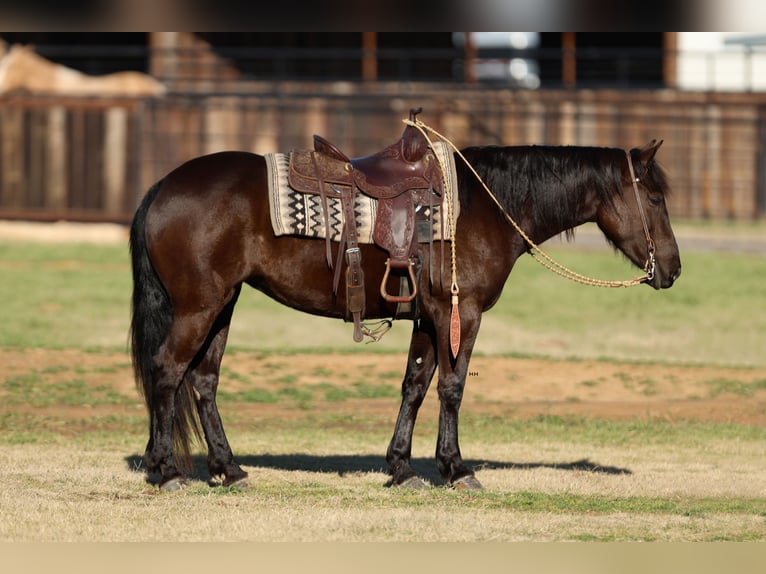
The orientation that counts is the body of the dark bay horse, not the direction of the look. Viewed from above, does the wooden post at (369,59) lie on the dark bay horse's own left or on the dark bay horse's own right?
on the dark bay horse's own left

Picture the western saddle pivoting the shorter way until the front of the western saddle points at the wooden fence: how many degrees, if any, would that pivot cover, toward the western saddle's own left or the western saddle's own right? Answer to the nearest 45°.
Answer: approximately 90° to the western saddle's own left

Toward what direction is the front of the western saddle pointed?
to the viewer's right

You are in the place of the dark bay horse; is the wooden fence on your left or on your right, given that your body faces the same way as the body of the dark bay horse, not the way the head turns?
on your left

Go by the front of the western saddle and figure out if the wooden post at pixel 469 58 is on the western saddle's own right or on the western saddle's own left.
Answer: on the western saddle's own left

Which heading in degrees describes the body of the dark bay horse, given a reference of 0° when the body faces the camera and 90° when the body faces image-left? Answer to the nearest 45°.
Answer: approximately 270°
